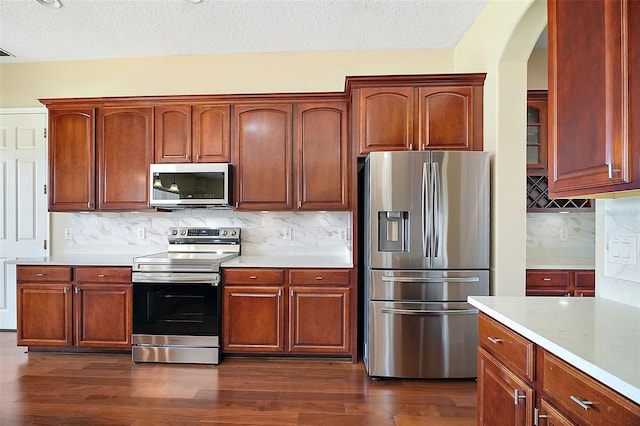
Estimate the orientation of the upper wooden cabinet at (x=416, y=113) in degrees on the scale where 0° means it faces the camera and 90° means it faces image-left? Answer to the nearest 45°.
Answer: approximately 0°

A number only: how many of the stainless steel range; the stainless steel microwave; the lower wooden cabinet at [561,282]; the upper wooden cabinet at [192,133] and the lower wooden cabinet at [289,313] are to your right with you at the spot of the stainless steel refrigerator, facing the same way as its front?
4

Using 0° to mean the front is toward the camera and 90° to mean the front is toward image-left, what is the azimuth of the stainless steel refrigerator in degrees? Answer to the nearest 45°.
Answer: approximately 0°

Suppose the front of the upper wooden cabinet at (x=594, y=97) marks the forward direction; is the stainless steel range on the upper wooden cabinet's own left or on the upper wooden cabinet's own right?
on the upper wooden cabinet's own right

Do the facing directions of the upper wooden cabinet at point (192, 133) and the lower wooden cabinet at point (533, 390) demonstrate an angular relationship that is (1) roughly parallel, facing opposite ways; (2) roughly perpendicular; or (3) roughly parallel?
roughly perpendicular

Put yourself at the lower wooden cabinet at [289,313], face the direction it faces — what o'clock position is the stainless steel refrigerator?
The stainless steel refrigerator is roughly at 10 o'clock from the lower wooden cabinet.

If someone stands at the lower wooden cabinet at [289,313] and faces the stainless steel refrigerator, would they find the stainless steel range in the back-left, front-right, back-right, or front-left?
back-right

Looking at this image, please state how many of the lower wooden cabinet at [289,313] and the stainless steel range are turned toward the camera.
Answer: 2

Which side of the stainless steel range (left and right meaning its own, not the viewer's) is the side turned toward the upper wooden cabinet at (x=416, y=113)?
left
